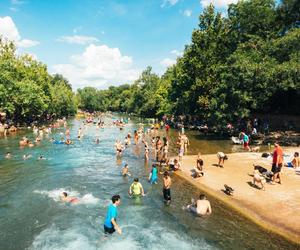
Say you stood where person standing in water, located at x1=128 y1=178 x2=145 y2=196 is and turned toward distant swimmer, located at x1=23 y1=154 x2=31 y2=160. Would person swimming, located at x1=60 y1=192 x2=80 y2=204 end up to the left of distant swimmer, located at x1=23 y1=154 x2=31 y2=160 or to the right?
left

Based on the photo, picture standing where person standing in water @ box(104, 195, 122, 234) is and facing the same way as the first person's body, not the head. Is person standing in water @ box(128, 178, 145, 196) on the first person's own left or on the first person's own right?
on the first person's own left
